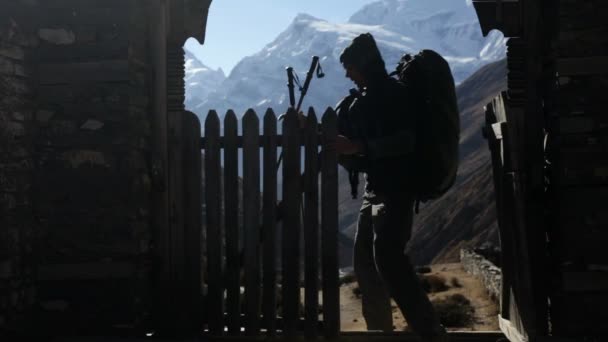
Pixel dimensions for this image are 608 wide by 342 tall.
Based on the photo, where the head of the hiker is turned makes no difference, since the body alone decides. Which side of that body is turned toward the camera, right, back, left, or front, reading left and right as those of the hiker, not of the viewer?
left

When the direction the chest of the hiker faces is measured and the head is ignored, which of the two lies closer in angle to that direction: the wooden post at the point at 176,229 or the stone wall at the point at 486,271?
the wooden post

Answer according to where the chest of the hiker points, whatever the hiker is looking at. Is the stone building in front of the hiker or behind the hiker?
in front

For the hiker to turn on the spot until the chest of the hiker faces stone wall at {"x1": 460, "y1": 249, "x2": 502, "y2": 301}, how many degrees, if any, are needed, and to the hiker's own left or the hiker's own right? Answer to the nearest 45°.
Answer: approximately 90° to the hiker's own right
